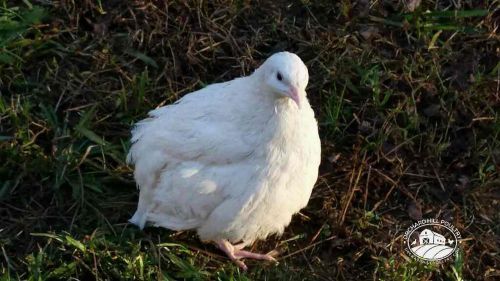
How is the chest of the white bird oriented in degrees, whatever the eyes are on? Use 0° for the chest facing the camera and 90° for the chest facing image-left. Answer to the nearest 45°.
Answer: approximately 315°
